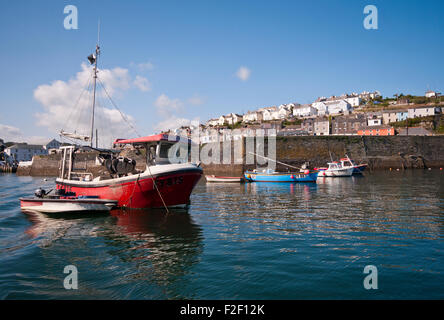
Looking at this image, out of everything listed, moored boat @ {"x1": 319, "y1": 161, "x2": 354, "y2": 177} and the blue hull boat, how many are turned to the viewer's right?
2

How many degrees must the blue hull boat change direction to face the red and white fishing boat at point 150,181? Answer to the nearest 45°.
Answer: approximately 90° to its right

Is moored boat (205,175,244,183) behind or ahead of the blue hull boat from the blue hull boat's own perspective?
behind

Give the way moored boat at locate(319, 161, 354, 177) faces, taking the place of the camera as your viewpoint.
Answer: facing to the right of the viewer

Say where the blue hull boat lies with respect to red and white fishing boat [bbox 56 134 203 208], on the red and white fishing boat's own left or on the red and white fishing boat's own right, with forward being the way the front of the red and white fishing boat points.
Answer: on the red and white fishing boat's own left

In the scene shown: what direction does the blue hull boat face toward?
to the viewer's right

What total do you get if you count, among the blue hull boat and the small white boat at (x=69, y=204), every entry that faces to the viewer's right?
2

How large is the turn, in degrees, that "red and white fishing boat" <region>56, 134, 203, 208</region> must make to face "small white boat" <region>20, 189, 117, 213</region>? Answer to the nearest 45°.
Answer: approximately 135° to its right

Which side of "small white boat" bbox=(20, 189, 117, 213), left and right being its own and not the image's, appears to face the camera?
right
